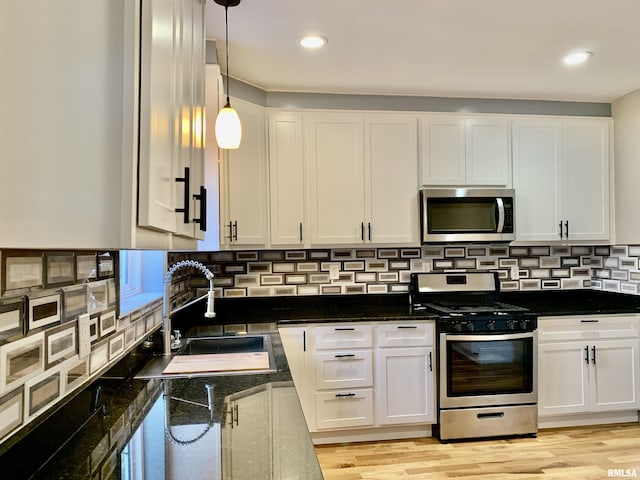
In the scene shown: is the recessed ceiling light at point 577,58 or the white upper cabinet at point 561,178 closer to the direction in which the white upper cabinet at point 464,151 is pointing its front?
the recessed ceiling light

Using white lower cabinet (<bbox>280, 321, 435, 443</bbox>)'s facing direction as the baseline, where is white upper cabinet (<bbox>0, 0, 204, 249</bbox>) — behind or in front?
in front

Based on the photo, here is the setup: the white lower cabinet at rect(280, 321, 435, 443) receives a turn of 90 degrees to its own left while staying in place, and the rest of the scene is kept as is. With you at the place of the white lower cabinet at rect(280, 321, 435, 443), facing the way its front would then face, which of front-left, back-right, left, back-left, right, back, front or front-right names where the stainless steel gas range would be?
front

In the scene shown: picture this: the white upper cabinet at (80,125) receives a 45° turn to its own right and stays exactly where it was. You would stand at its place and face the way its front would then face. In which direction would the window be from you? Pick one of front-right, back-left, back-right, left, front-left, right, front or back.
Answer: back-left

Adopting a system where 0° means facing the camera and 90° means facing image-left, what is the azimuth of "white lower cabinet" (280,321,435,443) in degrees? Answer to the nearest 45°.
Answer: approximately 0°

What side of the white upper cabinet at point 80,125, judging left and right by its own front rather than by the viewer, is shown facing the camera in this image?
right

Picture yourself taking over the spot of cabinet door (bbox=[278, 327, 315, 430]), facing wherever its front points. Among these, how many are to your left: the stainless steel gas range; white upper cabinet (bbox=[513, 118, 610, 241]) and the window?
2

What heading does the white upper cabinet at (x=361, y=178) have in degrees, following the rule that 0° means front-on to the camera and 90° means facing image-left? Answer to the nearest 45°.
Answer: approximately 0°

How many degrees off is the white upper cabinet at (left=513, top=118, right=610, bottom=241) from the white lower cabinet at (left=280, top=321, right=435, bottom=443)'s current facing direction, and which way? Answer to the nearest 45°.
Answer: approximately 90° to its left

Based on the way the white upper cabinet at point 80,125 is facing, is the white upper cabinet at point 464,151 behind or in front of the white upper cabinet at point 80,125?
in front
